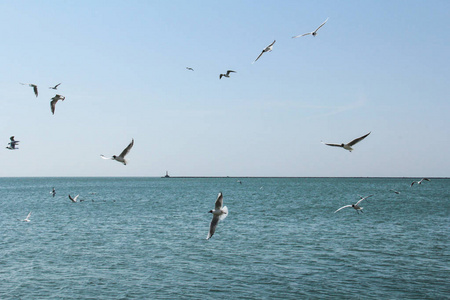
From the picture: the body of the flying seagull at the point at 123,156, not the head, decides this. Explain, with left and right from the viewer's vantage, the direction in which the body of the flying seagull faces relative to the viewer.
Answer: facing the viewer and to the left of the viewer

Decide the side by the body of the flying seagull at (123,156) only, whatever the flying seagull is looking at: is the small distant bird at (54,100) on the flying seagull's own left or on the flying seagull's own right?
on the flying seagull's own right
